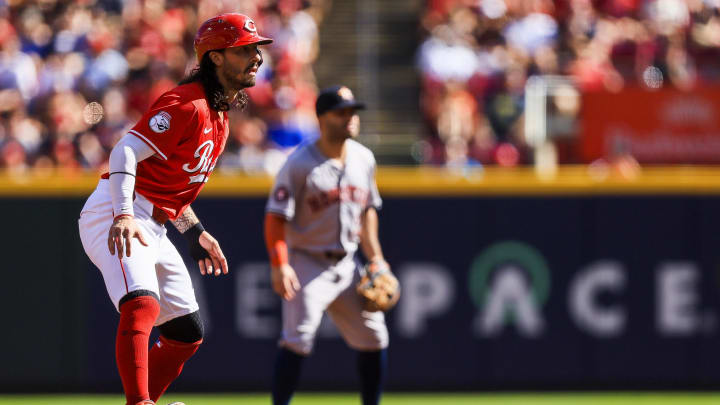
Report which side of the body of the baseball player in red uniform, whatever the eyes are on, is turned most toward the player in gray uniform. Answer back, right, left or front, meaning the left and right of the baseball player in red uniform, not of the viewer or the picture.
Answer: left

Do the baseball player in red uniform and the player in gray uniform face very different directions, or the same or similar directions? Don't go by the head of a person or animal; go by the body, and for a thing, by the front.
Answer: same or similar directions

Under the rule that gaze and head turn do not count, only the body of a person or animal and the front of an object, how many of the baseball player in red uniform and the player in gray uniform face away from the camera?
0

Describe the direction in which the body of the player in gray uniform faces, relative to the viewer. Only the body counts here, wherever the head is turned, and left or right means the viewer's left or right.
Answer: facing the viewer and to the right of the viewer

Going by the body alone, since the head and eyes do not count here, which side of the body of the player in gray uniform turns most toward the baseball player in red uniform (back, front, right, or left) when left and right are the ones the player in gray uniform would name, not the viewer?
front
